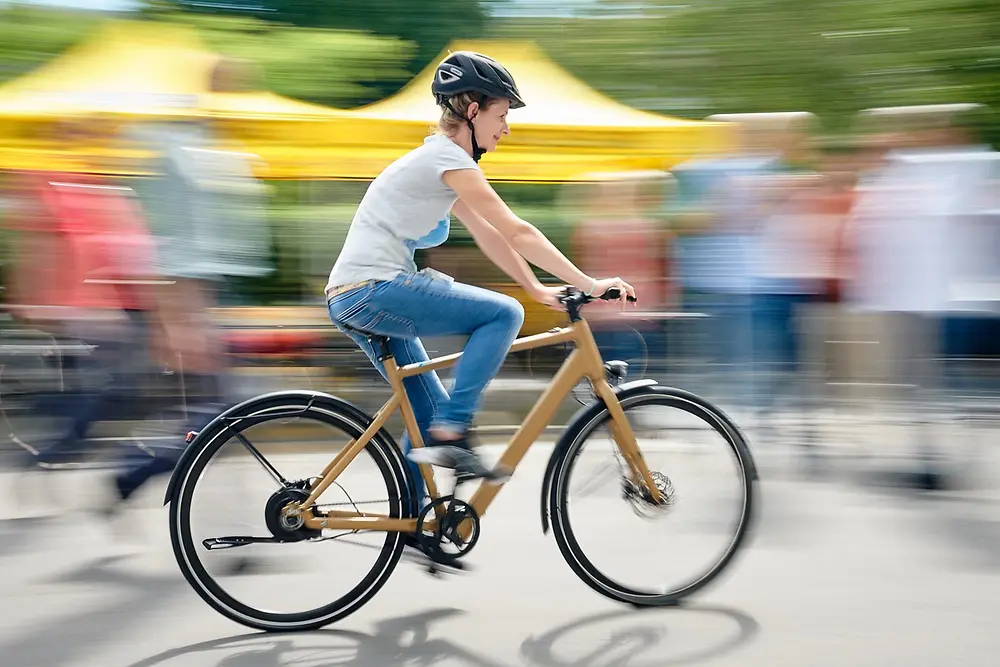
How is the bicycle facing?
to the viewer's right

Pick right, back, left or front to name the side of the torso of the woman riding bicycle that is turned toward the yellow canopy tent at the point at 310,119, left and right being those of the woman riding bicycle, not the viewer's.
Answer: left

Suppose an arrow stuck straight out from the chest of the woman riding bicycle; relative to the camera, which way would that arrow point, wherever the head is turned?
to the viewer's right

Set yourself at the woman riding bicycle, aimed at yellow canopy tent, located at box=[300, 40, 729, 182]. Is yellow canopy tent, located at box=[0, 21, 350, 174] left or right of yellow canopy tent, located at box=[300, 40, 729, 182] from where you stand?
left

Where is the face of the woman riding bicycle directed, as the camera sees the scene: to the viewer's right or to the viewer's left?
to the viewer's right
